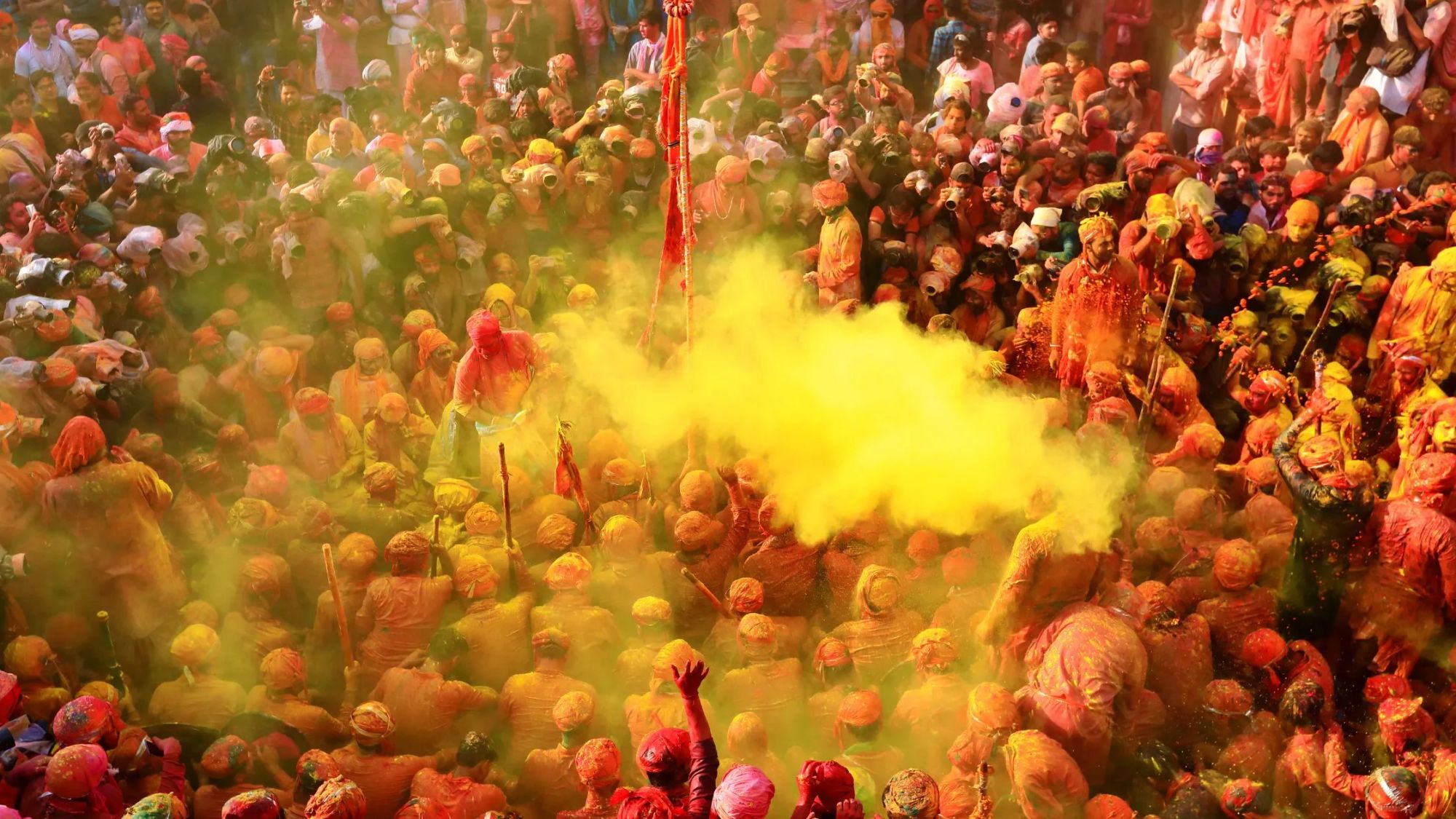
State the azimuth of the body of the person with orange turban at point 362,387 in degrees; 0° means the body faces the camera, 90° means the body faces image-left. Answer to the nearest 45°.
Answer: approximately 0°

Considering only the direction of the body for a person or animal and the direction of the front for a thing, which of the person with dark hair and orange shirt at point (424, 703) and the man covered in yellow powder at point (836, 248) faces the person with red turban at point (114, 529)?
the man covered in yellow powder

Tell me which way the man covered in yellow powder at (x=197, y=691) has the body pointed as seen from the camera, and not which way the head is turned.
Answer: away from the camera

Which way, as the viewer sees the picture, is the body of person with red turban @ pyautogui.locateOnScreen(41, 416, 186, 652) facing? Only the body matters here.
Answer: away from the camera

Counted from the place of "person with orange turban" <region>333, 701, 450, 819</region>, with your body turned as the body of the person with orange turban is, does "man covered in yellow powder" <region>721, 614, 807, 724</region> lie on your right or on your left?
on your right

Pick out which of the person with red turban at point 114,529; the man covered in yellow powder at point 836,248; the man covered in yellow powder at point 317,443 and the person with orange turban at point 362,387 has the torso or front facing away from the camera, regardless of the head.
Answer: the person with red turban at point 114,529

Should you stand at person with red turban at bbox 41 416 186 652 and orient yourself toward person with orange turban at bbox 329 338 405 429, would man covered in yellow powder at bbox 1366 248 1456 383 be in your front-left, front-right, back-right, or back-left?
front-right

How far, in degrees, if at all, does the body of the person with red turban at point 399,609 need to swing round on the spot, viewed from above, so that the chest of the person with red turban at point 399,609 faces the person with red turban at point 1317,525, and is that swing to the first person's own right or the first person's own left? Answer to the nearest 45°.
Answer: approximately 90° to the first person's own right

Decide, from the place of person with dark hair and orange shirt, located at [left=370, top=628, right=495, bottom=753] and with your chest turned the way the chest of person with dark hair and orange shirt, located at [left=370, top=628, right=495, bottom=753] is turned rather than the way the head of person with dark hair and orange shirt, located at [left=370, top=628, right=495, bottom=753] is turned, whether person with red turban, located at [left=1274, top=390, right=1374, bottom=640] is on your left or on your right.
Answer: on your right

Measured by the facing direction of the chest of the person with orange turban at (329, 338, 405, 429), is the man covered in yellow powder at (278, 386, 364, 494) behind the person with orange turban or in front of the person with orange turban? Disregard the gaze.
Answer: in front

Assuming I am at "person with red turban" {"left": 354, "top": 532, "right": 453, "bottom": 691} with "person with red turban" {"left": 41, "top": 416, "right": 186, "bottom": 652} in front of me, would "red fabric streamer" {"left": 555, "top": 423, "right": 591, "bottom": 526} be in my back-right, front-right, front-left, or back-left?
back-right

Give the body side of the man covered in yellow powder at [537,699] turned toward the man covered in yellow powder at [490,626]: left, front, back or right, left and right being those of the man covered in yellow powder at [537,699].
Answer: front

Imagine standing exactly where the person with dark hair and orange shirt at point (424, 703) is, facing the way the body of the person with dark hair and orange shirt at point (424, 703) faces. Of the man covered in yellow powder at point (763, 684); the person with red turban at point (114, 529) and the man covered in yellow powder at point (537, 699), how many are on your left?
1

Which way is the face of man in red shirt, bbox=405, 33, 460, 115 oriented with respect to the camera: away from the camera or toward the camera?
toward the camera

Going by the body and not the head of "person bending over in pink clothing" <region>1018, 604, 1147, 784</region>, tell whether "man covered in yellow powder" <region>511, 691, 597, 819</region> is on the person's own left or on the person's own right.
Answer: on the person's own left

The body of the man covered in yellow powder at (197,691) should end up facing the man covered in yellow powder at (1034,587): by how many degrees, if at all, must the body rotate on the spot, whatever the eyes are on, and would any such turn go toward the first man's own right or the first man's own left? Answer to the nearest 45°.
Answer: approximately 135° to the first man's own right
